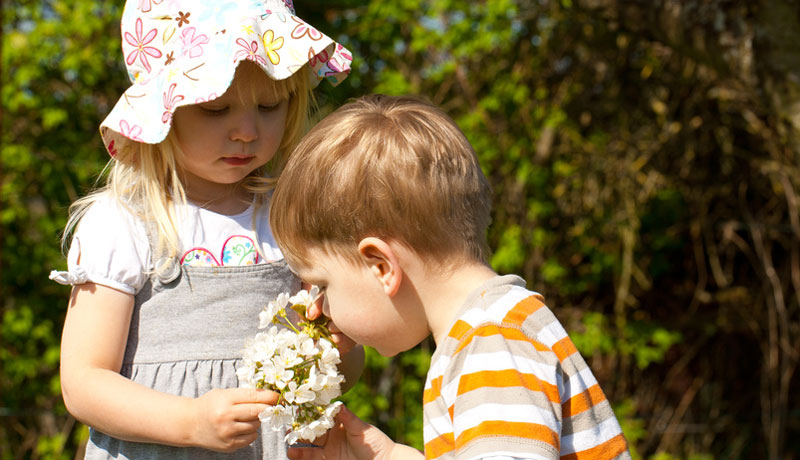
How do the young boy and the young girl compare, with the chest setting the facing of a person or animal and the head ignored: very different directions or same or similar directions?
very different directions

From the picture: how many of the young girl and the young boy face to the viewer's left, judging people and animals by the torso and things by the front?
1

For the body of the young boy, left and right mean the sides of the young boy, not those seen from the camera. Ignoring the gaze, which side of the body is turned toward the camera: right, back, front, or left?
left

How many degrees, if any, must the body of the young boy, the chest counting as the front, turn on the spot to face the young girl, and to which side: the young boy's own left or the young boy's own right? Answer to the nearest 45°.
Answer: approximately 45° to the young boy's own right

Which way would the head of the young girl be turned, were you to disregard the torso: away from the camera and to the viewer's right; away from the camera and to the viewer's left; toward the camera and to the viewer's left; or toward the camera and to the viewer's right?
toward the camera and to the viewer's right

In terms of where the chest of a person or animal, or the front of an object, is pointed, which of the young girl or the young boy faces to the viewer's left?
the young boy
